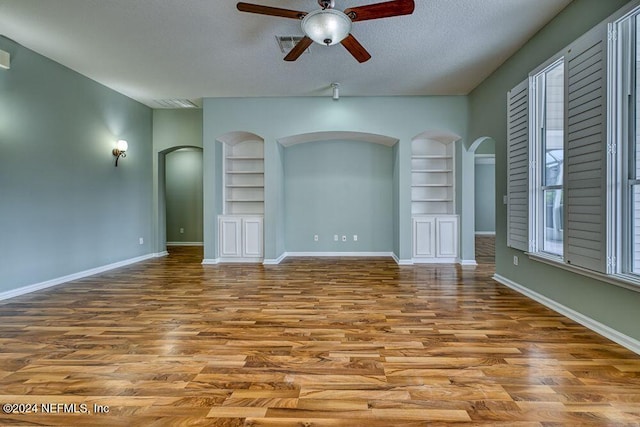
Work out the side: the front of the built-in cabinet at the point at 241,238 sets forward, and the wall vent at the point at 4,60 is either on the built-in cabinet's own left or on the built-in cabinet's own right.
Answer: on the built-in cabinet's own right

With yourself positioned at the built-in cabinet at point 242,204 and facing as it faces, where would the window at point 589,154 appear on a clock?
The window is roughly at 11 o'clock from the built-in cabinet.

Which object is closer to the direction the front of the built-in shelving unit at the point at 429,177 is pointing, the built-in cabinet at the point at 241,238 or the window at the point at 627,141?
the window

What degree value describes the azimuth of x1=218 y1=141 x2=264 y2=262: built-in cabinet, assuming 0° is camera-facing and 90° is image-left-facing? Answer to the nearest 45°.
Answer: approximately 0°

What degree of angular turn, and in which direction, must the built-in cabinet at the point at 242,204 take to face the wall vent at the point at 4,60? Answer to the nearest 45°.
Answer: approximately 45° to its right

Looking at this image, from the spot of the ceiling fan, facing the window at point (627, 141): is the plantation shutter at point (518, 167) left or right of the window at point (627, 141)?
left

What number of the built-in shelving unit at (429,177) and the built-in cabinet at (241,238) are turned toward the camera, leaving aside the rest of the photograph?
2
